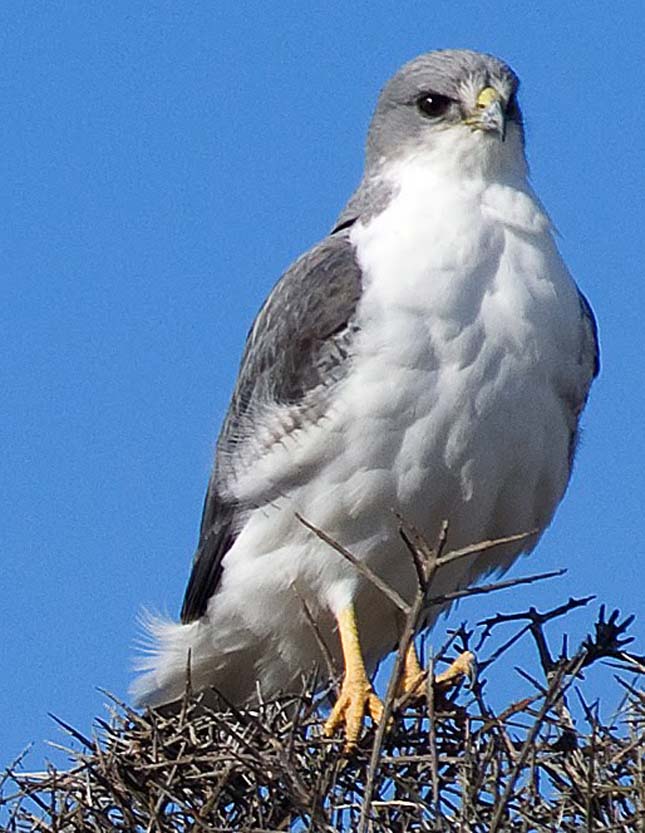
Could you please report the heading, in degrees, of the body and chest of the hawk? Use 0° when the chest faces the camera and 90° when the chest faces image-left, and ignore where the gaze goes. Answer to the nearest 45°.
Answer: approximately 315°
